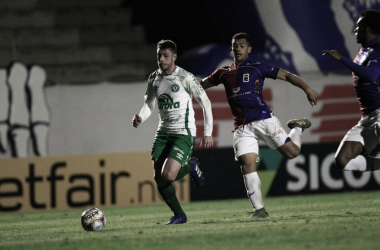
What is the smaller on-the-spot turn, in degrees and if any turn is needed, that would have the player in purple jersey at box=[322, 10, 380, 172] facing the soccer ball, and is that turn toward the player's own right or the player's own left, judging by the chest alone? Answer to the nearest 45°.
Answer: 0° — they already face it

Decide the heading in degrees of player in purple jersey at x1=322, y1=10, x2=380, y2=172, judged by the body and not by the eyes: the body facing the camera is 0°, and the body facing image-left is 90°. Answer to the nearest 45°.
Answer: approximately 90°

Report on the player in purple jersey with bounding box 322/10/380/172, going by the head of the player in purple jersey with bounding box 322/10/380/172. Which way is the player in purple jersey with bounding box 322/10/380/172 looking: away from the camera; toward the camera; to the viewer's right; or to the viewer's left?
to the viewer's left

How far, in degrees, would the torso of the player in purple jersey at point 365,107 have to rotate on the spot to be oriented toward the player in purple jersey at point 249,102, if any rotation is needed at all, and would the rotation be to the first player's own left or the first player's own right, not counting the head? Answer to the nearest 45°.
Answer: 0° — they already face them
